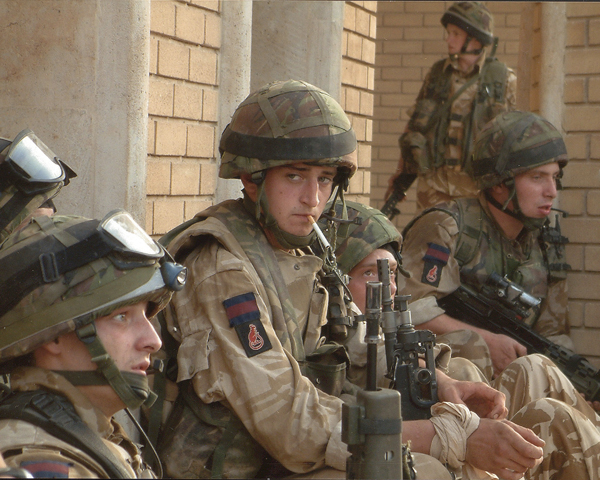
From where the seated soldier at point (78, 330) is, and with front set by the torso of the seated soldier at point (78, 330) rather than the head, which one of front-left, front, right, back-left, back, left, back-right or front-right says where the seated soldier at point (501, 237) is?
front-left

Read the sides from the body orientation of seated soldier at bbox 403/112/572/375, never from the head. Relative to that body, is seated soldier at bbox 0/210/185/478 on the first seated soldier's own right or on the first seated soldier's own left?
on the first seated soldier's own right

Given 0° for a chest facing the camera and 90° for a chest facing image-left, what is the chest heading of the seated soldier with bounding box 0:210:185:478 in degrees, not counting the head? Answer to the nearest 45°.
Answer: approximately 270°

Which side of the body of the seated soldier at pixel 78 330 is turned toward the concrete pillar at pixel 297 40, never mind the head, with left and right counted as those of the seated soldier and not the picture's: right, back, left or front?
left

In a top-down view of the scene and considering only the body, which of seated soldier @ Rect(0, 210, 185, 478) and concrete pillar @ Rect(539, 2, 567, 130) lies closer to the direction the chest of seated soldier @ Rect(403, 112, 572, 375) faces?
the seated soldier

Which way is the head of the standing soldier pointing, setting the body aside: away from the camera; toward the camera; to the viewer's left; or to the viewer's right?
to the viewer's left

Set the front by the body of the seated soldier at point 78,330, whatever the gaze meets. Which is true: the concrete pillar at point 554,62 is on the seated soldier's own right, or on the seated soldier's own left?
on the seated soldier's own left
